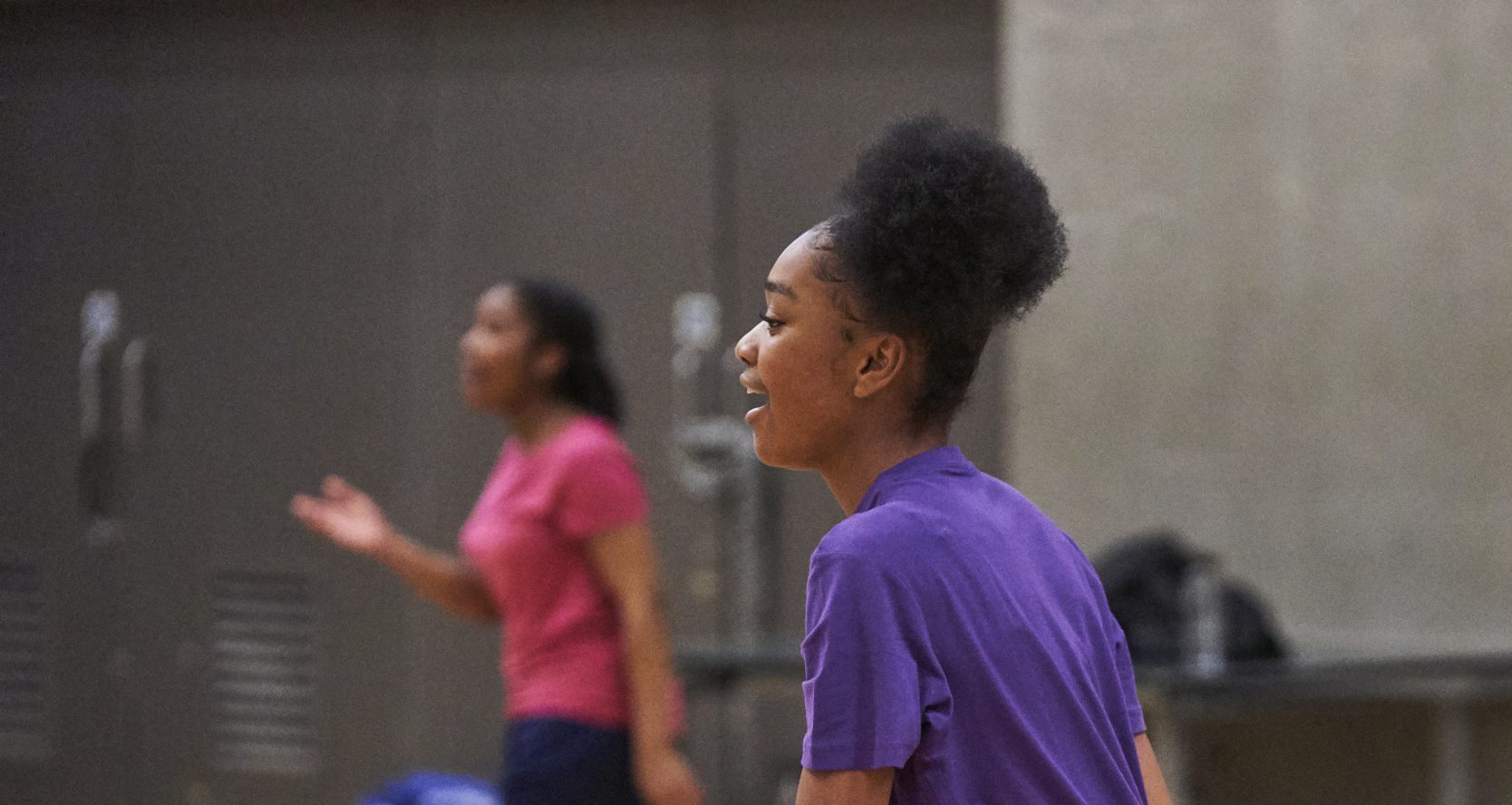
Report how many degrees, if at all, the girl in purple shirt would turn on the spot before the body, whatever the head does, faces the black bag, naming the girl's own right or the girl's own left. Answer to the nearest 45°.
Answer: approximately 45° to the girl's own right

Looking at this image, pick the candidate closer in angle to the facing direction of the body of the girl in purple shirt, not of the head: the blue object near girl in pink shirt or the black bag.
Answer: the blue object near girl in pink shirt

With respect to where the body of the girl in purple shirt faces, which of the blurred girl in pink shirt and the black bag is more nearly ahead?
the blurred girl in pink shirt

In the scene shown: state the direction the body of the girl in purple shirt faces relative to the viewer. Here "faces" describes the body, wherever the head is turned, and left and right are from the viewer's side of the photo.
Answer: facing away from the viewer and to the left of the viewer

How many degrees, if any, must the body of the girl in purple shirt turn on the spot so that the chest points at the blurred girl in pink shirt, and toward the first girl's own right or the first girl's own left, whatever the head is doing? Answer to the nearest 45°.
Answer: approximately 45° to the first girl's own right

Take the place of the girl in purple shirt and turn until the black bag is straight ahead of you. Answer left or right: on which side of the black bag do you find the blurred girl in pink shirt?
left

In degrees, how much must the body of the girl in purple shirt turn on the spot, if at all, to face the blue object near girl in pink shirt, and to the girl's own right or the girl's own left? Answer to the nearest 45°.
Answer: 0° — they already face it

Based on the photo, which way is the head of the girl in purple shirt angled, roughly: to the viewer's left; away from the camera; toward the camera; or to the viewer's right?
to the viewer's left
